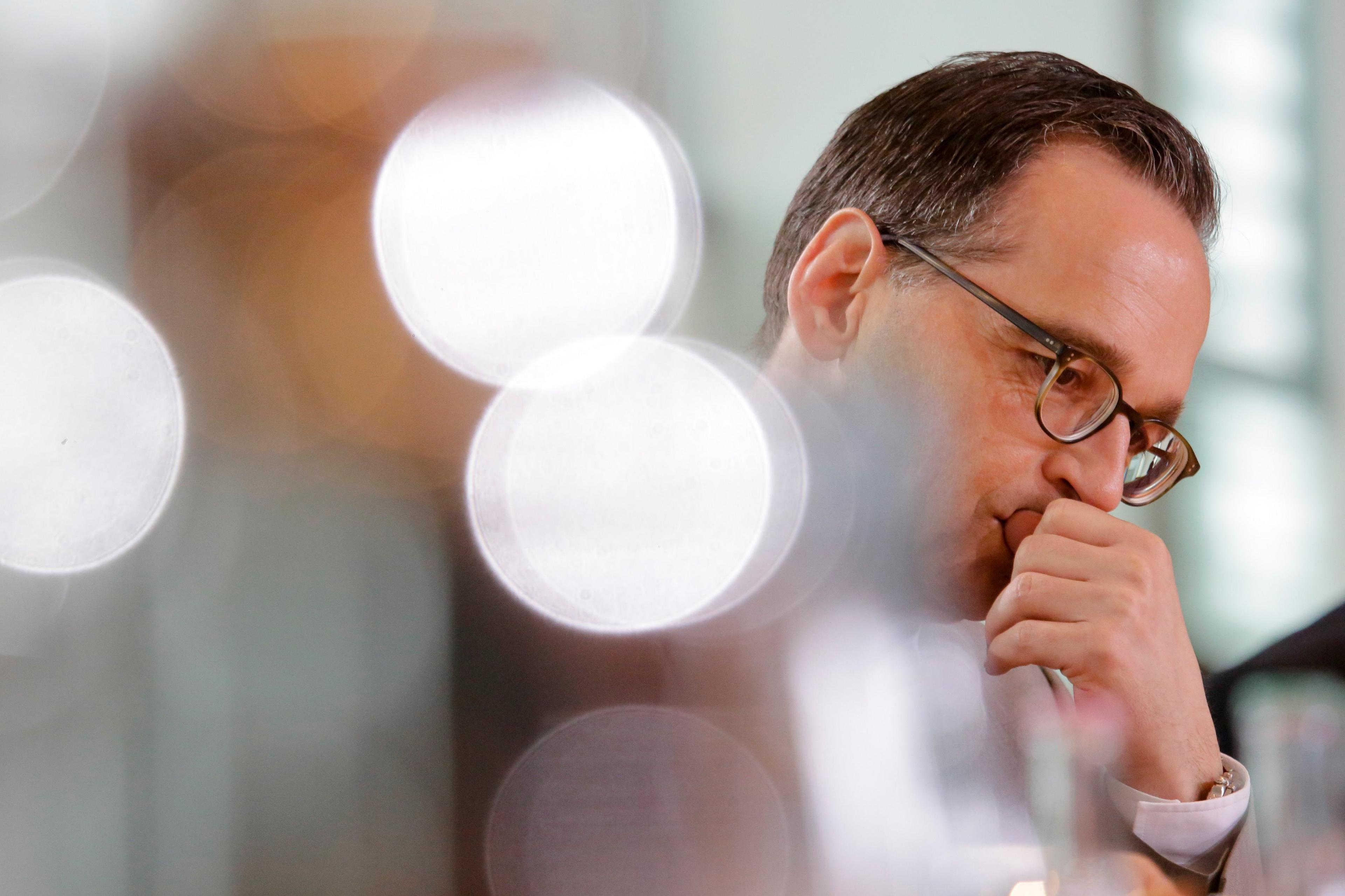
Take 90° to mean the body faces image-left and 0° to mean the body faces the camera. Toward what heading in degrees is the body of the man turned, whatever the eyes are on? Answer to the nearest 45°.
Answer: approximately 315°
